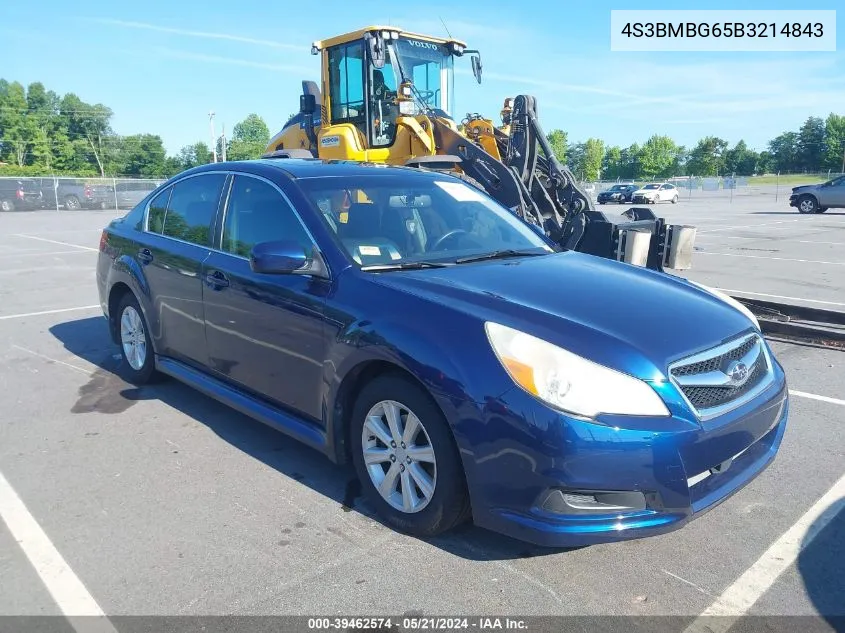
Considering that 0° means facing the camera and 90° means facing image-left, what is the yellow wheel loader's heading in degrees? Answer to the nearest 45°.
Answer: approximately 315°

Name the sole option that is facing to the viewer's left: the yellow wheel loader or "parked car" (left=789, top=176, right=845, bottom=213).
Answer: the parked car

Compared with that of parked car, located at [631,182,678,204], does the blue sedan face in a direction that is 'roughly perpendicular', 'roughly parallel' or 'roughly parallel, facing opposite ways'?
roughly perpendicular

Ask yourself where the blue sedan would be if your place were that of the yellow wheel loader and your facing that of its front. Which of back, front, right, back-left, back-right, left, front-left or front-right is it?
front-right

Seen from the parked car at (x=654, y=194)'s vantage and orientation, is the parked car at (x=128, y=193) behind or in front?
in front

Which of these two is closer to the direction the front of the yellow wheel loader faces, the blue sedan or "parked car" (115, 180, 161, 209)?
the blue sedan

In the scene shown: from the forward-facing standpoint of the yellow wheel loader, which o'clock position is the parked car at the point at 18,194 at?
The parked car is roughly at 6 o'clock from the yellow wheel loader.

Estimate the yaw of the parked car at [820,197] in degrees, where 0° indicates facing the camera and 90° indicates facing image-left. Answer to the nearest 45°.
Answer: approximately 90°

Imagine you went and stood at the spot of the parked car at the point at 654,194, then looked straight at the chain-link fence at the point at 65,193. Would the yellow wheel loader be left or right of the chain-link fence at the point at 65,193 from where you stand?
left

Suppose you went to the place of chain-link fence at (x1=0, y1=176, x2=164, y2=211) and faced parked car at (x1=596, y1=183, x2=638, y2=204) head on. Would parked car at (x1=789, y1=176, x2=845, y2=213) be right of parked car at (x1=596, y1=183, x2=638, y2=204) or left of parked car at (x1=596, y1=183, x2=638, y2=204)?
right

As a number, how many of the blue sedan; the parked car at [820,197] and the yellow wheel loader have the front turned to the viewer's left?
1

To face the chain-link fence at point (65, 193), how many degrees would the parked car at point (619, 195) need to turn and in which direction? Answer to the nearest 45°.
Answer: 0° — it already faces it

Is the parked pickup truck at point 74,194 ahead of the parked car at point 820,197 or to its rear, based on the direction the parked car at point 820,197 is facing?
ahead
